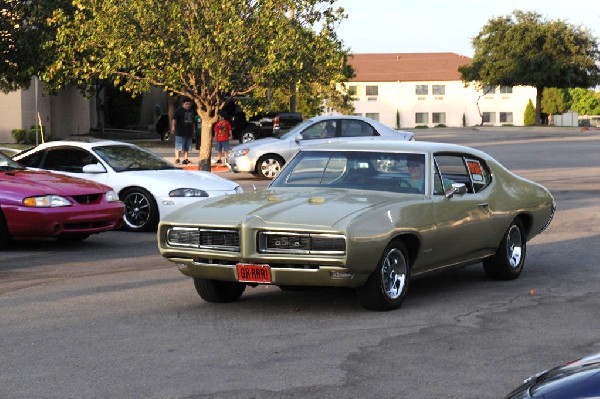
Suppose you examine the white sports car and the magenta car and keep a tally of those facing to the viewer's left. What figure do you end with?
0

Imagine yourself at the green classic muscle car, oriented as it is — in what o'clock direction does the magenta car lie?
The magenta car is roughly at 3 o'clock from the green classic muscle car.

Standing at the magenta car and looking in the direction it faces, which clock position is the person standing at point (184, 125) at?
The person standing is roughly at 8 o'clock from the magenta car.

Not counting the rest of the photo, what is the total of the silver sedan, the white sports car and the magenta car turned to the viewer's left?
1

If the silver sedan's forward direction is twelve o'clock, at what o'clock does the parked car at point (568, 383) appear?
The parked car is roughly at 9 o'clock from the silver sedan.

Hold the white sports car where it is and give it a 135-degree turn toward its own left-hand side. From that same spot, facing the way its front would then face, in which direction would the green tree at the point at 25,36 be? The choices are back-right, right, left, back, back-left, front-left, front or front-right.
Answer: front

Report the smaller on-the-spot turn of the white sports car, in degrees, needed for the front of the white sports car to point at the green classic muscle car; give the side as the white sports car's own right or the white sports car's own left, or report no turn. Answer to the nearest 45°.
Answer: approximately 45° to the white sports car's own right

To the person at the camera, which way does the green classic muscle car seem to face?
facing the viewer and to the left of the viewer

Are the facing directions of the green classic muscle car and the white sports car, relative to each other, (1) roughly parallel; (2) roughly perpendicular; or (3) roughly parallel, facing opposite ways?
roughly perpendicular

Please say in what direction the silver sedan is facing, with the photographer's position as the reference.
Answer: facing to the left of the viewer

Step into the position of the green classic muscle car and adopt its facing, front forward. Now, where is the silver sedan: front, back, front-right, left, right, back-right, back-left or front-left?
back-right

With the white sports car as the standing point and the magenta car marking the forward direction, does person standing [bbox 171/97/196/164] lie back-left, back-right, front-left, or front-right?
back-right

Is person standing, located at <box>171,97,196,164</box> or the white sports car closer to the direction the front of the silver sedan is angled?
the person standing

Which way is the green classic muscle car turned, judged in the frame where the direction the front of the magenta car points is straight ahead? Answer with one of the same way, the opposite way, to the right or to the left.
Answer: to the right

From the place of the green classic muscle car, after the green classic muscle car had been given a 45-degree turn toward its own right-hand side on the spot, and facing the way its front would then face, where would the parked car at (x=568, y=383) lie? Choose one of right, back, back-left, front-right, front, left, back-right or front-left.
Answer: left

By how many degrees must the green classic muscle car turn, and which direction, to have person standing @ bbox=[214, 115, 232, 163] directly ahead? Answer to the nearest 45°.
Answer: approximately 135° to its right
